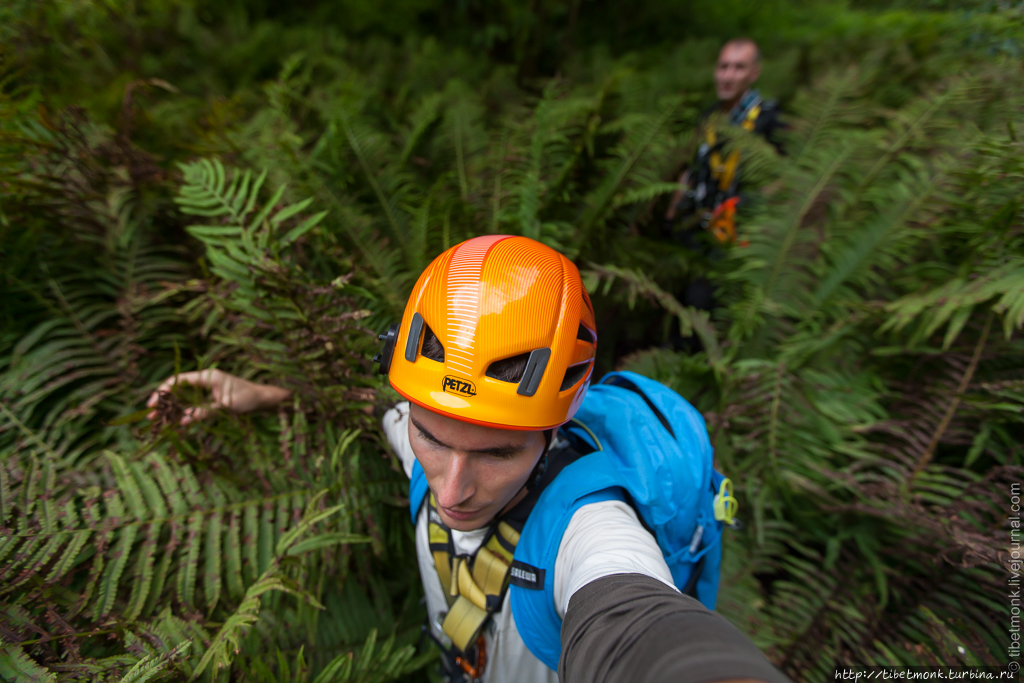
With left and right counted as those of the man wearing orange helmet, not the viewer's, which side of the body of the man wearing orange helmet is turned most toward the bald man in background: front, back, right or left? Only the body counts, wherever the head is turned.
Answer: back
